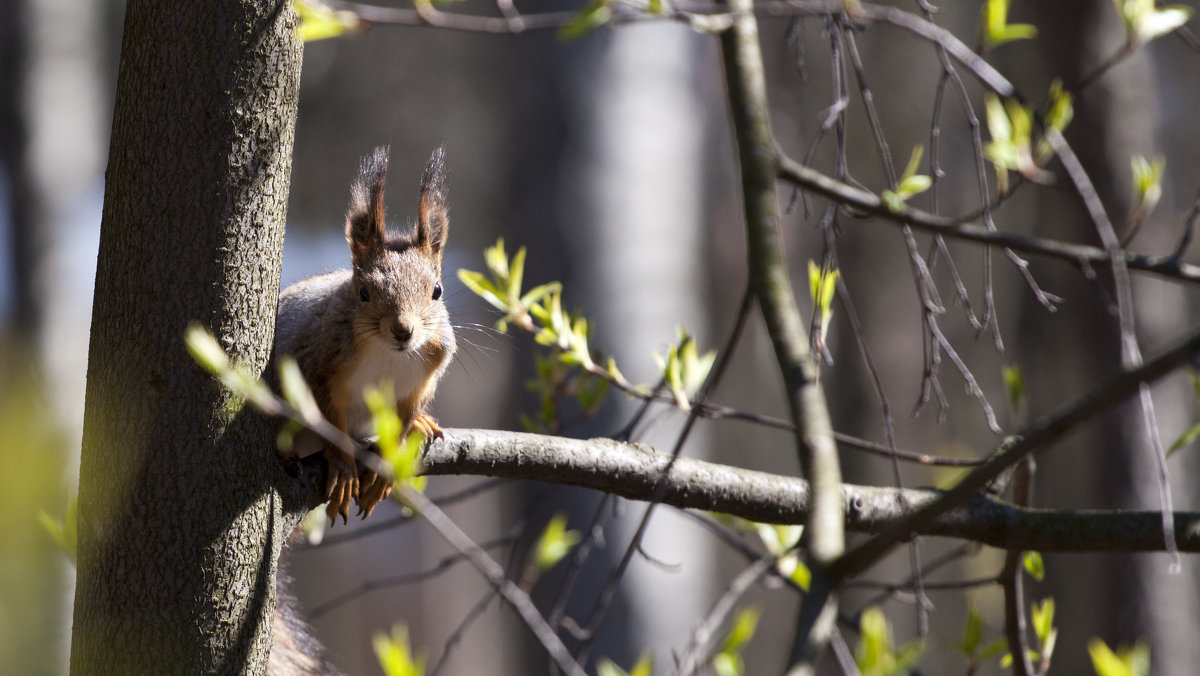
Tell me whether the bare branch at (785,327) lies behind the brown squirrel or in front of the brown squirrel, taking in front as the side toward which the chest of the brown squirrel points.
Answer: in front

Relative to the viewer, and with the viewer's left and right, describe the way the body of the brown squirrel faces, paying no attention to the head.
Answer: facing the viewer and to the right of the viewer

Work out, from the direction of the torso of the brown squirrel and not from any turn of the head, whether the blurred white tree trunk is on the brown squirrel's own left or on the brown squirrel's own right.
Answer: on the brown squirrel's own left

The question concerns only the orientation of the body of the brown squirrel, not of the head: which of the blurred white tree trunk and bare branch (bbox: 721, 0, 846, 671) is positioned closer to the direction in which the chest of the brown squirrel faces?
the bare branch

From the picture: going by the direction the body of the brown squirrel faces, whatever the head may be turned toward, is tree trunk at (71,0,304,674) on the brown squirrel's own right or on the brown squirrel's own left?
on the brown squirrel's own right
